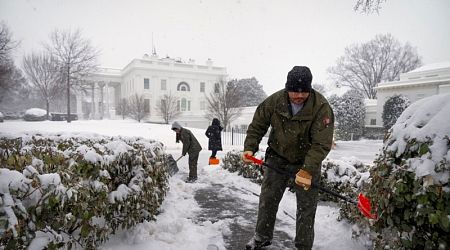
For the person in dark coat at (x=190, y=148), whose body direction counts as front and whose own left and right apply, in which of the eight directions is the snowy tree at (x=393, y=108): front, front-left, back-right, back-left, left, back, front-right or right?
back-right

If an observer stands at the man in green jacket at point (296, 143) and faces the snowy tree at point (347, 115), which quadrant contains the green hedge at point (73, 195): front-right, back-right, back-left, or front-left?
back-left

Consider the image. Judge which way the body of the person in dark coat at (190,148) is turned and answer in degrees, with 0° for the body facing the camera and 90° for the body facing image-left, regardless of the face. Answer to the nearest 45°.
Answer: approximately 90°

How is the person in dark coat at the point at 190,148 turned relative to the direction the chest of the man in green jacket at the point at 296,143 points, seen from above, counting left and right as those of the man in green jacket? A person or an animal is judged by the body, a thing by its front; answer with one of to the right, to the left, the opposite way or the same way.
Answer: to the right

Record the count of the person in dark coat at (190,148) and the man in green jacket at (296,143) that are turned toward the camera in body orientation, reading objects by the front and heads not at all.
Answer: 1

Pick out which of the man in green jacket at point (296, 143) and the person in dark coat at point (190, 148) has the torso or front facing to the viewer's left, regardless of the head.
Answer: the person in dark coat

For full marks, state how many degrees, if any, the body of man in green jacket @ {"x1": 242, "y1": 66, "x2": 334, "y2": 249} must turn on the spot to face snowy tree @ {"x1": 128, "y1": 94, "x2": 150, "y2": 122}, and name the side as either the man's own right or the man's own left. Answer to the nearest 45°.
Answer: approximately 135° to the man's own right
